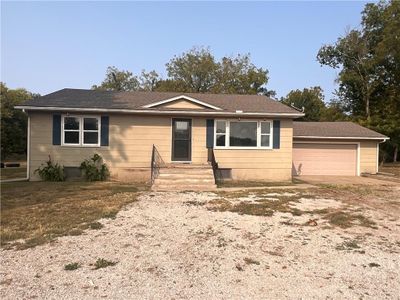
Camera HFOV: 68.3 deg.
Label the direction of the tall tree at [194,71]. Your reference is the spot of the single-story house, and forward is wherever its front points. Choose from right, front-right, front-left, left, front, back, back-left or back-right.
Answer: back

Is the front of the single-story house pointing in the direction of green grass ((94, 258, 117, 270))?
yes

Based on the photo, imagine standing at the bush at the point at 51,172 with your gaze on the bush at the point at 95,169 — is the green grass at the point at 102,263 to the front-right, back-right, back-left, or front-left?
front-right

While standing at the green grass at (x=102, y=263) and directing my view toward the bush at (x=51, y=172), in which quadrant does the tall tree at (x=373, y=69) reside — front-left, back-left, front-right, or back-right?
front-right

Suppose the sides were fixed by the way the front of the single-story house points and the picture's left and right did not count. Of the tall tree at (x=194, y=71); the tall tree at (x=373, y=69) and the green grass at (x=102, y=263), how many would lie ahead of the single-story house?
1

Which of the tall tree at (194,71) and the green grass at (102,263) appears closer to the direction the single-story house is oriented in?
the green grass

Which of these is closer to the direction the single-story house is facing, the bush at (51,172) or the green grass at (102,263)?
the green grass

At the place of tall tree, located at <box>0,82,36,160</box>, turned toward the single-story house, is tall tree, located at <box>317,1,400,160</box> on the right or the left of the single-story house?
left

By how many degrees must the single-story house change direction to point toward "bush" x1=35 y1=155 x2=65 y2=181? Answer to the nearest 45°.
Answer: approximately 90° to its right

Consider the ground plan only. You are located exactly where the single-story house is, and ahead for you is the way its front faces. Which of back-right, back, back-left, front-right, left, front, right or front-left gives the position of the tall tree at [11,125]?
back-right

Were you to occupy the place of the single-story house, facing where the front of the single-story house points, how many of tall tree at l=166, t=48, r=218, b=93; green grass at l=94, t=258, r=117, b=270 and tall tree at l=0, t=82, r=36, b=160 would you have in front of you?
1

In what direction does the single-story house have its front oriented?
toward the camera

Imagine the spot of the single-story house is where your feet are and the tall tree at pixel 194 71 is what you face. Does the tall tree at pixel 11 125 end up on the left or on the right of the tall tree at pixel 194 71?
left

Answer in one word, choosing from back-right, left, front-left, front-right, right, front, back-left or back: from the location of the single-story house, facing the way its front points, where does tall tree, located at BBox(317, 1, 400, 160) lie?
back-left

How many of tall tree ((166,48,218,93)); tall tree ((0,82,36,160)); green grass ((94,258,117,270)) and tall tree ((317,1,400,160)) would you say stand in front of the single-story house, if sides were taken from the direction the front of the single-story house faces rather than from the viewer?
1
